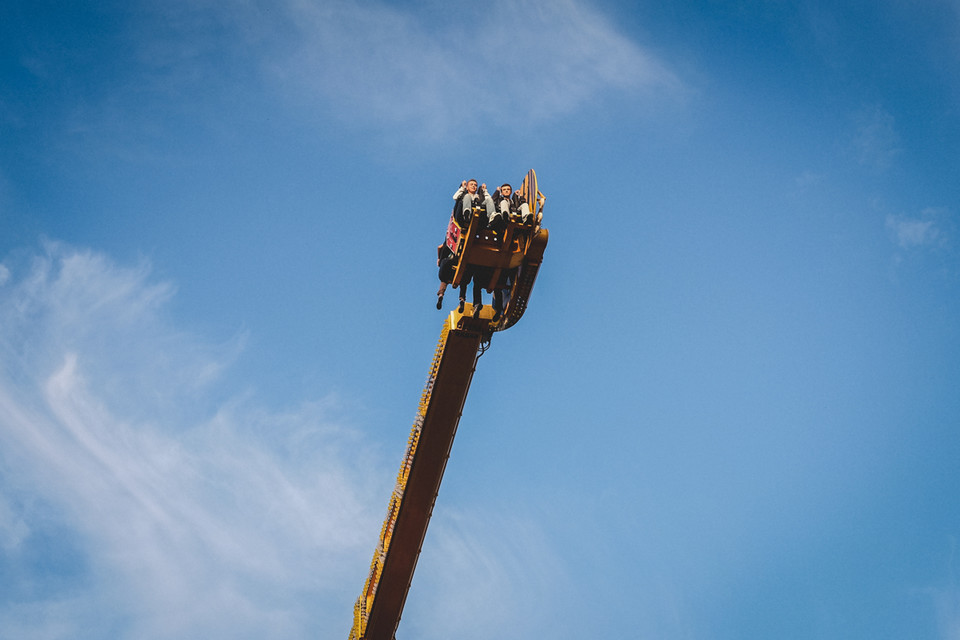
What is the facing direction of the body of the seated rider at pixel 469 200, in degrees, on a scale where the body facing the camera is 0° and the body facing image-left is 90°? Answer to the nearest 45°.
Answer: approximately 0°

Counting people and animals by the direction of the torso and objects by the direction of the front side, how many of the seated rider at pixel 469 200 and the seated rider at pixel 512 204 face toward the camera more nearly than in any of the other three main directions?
2

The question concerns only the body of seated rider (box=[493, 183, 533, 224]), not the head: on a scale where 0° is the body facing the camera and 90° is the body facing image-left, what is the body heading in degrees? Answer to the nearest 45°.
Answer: approximately 0°
